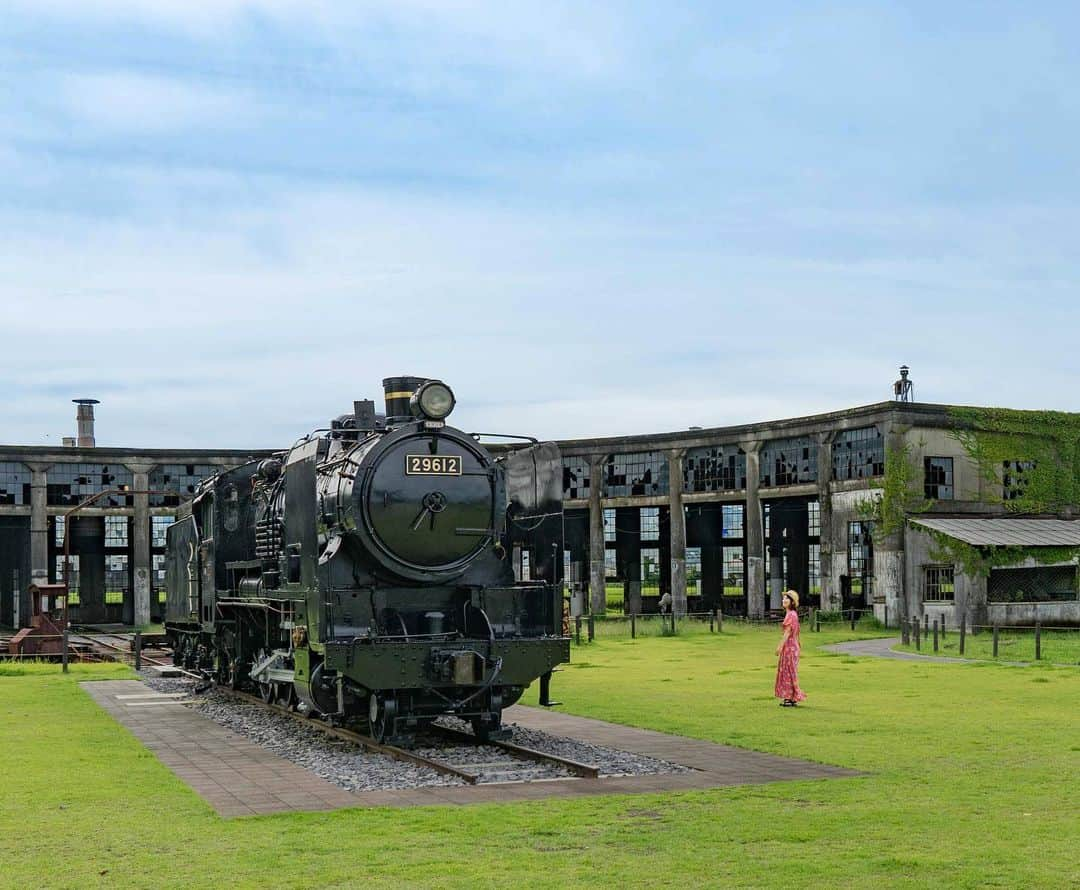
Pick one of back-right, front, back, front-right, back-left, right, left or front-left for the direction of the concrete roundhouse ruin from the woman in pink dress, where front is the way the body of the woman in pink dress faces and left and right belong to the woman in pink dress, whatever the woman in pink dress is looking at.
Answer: right

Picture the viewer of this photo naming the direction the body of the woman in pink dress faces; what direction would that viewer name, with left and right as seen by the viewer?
facing to the left of the viewer

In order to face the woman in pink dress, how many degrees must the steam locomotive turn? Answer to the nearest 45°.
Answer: approximately 90° to its left

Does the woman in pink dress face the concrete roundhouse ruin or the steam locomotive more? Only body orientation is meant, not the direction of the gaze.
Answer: the steam locomotive

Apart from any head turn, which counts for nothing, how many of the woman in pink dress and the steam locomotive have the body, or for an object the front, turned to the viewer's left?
1

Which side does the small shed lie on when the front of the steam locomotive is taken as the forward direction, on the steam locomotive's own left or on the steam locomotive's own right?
on the steam locomotive's own left

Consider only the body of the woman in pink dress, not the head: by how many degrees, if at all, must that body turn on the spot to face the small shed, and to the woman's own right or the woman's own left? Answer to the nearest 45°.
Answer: approximately 90° to the woman's own right

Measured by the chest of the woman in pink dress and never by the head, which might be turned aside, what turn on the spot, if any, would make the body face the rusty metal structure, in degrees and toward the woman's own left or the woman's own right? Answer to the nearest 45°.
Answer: approximately 45° to the woman's own right

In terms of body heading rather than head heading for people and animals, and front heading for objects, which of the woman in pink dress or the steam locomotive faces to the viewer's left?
the woman in pink dress

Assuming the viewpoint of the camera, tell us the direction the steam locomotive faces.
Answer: facing the viewer and to the right of the viewer
